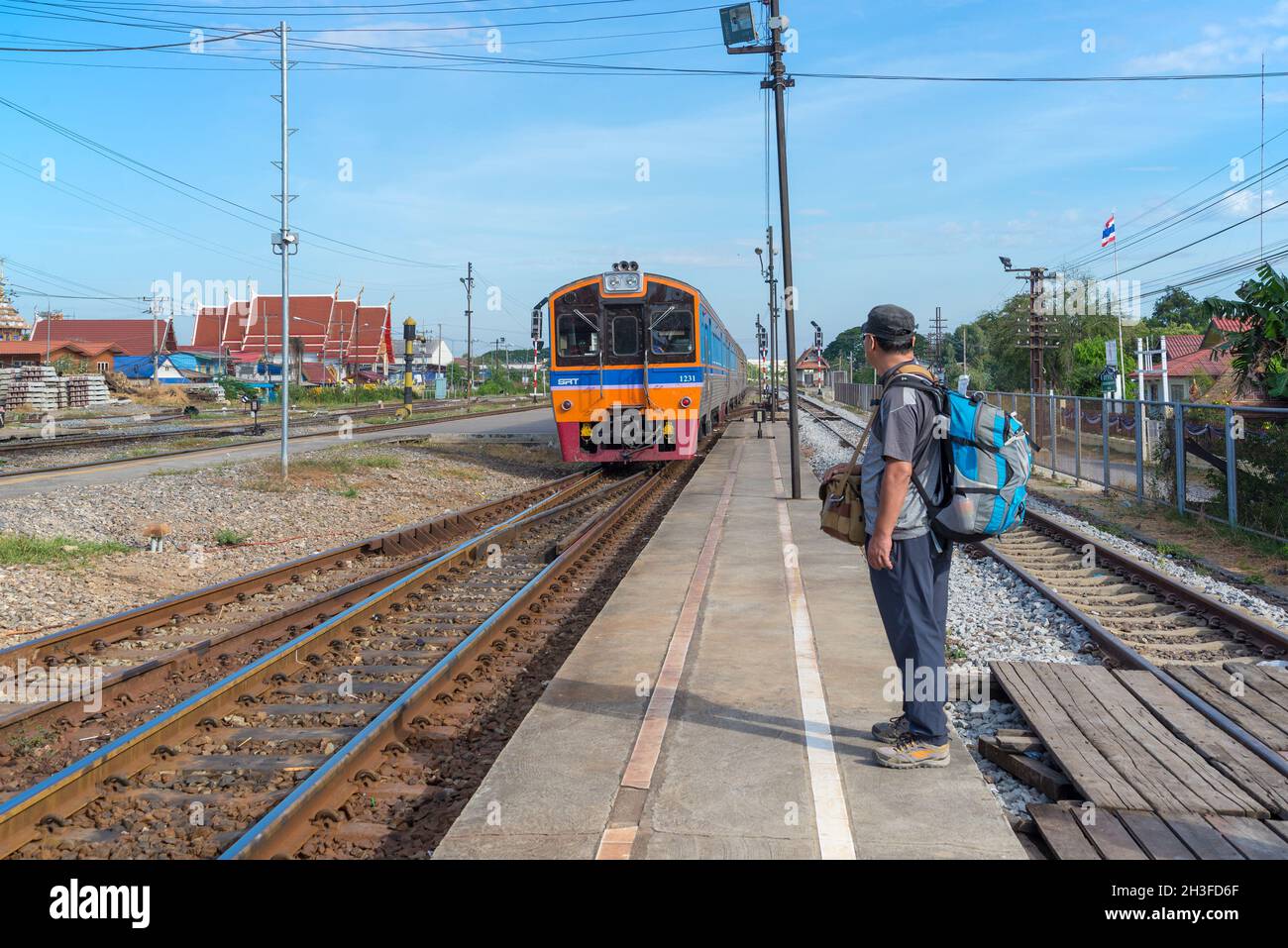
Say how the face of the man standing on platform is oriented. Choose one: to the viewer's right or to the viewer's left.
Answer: to the viewer's left

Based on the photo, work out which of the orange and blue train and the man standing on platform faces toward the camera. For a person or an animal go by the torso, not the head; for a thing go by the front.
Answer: the orange and blue train

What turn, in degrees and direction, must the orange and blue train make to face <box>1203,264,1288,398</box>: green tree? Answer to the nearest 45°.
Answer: approximately 45° to its left

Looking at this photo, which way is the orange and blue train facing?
toward the camera

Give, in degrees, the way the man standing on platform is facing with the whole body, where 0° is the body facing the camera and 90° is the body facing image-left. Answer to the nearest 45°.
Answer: approximately 90°

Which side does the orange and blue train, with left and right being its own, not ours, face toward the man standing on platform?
front

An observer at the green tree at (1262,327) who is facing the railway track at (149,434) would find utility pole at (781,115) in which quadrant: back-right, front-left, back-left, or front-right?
front-left

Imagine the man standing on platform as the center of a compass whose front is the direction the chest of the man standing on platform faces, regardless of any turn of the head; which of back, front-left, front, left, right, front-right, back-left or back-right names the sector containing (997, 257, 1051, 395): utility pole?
right

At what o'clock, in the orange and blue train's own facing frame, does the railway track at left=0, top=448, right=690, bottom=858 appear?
The railway track is roughly at 12 o'clock from the orange and blue train.
